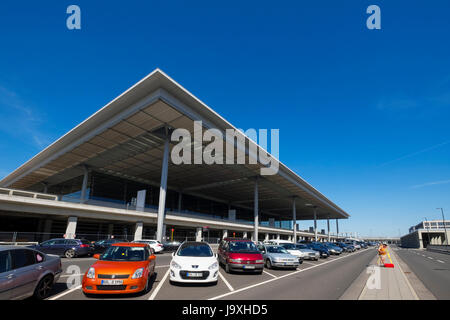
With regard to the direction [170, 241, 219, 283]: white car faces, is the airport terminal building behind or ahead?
behind

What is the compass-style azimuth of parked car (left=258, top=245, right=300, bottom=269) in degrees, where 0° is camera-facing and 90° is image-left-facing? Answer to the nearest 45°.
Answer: approximately 315°

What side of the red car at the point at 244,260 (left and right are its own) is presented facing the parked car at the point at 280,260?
left

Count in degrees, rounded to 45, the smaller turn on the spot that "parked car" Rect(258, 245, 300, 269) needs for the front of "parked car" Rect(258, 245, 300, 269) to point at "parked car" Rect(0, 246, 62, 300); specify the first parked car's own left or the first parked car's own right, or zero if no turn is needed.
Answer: approximately 90° to the first parked car's own right

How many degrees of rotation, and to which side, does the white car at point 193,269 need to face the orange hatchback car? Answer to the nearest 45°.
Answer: approximately 45° to its right

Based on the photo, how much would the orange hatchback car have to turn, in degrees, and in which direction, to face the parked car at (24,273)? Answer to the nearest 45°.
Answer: approximately 45° to its right

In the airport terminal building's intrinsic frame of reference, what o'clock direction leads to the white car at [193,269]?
The white car is roughly at 1 o'clock from the airport terminal building.

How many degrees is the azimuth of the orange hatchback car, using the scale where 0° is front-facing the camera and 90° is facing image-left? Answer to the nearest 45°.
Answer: approximately 45°

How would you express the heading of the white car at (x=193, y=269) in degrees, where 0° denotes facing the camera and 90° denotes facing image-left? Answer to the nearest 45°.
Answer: approximately 0°

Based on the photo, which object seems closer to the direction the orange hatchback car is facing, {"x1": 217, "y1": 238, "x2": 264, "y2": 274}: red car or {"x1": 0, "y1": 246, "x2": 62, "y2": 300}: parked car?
the parked car

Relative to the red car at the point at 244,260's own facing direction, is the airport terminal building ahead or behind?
behind
